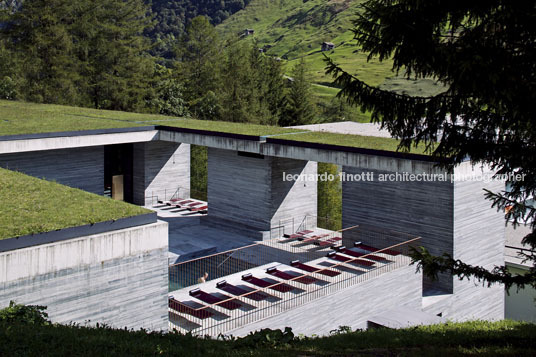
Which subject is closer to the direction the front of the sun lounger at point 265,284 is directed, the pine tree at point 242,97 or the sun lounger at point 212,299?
the sun lounger
